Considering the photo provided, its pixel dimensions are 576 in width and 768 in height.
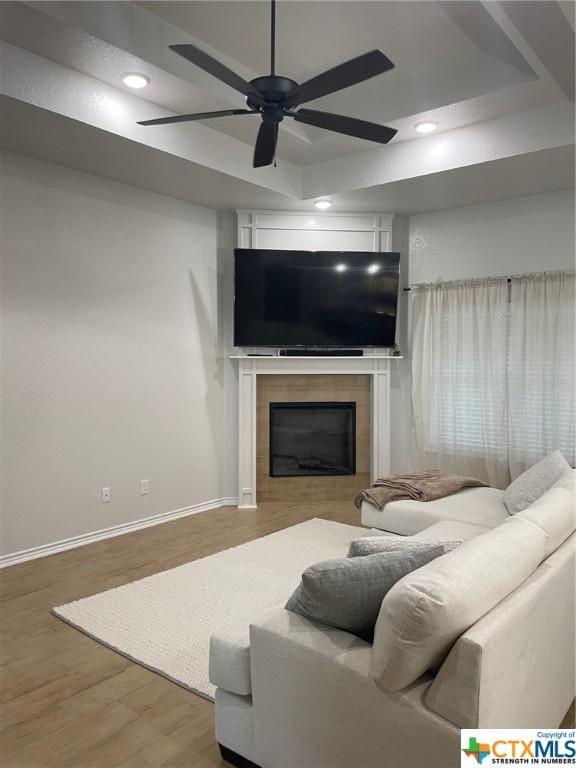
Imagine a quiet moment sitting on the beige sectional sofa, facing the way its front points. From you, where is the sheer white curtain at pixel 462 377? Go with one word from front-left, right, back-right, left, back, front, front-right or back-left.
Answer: front-right

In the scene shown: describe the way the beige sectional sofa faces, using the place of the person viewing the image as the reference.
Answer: facing away from the viewer and to the left of the viewer

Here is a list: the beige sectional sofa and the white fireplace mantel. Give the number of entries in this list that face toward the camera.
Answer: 1

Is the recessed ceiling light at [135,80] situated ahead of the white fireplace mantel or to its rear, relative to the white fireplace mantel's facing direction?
ahead

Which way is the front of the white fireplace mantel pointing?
toward the camera

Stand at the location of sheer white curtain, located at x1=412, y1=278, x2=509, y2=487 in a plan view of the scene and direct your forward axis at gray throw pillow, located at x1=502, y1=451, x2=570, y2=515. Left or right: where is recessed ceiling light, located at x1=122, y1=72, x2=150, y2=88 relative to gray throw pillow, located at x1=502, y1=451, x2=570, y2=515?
right

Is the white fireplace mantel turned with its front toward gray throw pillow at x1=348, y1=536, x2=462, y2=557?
yes
